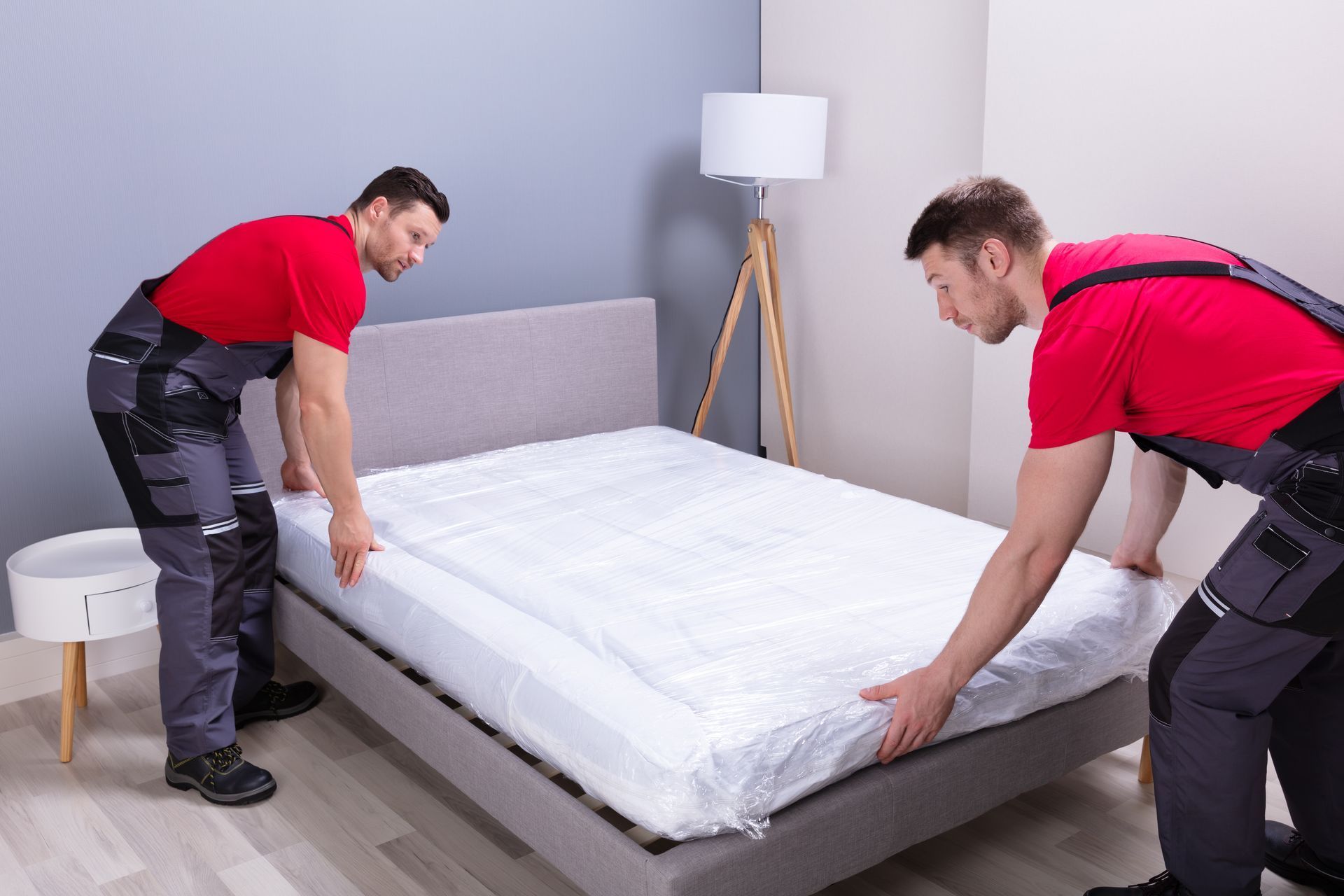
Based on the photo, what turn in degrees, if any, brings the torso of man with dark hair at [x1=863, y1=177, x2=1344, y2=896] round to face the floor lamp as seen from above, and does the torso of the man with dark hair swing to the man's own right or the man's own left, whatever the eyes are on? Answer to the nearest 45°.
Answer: approximately 45° to the man's own right

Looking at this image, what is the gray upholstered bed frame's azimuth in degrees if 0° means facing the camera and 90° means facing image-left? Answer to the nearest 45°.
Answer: approximately 315°

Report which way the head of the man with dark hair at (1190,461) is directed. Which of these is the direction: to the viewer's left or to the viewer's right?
to the viewer's left

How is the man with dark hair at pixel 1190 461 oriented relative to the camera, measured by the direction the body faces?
to the viewer's left

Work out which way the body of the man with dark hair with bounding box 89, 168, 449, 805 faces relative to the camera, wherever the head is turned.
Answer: to the viewer's right

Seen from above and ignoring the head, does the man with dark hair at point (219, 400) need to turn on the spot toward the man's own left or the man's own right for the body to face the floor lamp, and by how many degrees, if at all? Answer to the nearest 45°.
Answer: approximately 45° to the man's own left

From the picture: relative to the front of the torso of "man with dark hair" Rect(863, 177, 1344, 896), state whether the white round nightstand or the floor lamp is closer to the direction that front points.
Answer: the white round nightstand

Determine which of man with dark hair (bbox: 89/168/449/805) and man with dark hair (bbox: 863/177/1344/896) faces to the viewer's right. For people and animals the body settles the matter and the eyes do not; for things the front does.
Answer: man with dark hair (bbox: 89/168/449/805)

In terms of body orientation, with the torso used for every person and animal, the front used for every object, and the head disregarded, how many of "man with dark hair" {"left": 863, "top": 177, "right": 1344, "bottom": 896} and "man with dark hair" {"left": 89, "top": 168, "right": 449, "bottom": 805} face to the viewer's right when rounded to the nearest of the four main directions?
1

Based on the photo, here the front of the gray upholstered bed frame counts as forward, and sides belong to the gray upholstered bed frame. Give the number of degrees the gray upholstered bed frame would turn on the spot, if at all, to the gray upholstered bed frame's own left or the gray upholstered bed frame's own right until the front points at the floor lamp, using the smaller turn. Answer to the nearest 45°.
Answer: approximately 135° to the gray upholstered bed frame's own left
